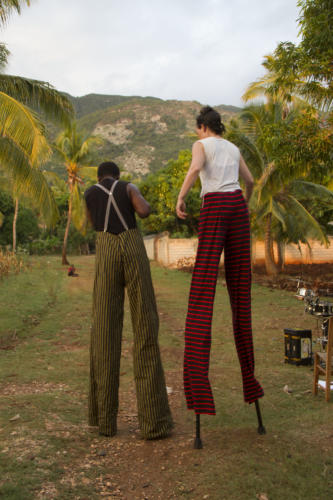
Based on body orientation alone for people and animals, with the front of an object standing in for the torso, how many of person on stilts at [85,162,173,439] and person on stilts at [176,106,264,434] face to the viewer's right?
0

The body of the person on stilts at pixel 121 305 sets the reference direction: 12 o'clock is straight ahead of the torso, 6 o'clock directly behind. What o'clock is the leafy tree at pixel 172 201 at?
The leafy tree is roughly at 12 o'clock from the person on stilts.

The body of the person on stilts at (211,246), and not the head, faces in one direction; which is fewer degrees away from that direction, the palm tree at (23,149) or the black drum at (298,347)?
the palm tree

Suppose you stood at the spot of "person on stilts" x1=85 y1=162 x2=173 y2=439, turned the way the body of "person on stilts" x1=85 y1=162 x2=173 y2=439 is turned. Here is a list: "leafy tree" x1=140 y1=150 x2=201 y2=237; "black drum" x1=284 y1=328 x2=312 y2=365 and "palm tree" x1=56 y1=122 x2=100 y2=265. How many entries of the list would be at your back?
0

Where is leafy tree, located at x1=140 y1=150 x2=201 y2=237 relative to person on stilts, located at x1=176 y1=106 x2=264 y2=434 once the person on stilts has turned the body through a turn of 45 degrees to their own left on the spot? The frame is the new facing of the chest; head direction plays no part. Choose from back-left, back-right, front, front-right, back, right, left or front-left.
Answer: right

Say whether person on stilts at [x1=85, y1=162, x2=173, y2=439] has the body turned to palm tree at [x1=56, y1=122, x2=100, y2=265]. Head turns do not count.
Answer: yes

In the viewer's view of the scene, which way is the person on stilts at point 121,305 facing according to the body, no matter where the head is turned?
away from the camera

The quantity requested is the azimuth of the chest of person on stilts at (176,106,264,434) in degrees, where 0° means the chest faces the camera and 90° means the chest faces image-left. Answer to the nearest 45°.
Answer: approximately 135°

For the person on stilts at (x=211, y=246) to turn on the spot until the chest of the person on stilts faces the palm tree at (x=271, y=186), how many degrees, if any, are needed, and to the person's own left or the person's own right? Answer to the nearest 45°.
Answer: approximately 45° to the person's own right

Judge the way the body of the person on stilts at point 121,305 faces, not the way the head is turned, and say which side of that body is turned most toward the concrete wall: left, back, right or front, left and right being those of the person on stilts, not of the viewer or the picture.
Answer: front

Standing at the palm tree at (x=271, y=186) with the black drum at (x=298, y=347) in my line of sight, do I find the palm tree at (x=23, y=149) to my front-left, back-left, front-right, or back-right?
front-right

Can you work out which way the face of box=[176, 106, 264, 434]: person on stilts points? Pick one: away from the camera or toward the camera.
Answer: away from the camera

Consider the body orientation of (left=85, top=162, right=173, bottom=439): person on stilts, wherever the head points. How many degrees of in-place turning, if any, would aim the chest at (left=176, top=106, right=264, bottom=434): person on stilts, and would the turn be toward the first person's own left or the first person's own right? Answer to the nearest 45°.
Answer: approximately 135° to the first person's own right

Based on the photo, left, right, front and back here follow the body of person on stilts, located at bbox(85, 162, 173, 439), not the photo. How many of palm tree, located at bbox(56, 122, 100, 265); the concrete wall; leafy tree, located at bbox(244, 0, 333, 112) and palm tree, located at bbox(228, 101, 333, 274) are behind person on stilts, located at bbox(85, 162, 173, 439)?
0

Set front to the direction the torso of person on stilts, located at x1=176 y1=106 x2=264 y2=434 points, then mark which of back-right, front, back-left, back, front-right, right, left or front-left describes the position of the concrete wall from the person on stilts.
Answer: front-right

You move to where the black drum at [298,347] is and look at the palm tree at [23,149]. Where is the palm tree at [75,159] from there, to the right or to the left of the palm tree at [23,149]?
right

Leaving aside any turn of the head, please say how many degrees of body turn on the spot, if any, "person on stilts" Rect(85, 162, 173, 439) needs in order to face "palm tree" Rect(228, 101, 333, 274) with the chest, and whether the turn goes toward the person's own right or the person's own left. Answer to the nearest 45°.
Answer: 0° — they already face it

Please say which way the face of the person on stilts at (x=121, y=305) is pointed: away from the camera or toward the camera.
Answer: away from the camera
